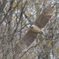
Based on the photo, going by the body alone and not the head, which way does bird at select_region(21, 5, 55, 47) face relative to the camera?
to the viewer's left
